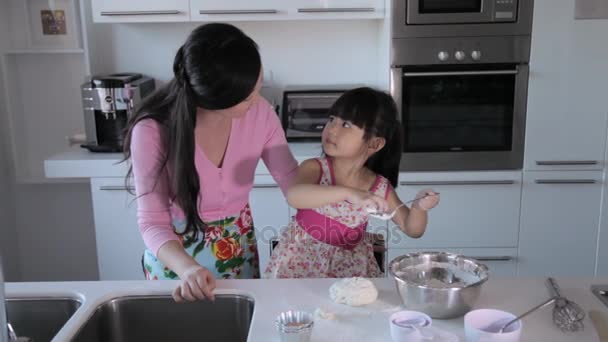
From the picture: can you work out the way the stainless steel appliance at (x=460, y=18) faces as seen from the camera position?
facing the viewer

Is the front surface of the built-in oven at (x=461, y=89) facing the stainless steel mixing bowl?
yes

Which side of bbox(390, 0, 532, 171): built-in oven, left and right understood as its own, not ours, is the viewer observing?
front

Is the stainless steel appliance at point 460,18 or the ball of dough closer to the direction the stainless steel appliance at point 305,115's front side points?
the ball of dough

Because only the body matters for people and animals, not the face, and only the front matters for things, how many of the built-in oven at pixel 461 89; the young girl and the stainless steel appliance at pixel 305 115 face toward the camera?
3

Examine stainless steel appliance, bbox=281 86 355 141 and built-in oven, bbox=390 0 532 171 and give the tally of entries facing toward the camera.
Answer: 2

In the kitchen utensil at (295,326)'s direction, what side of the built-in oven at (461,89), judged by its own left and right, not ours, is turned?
front

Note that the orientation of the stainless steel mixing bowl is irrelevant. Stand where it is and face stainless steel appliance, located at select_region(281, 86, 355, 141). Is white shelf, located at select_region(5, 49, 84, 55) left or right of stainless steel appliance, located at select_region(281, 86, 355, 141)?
left

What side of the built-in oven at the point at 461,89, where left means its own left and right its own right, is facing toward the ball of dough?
front

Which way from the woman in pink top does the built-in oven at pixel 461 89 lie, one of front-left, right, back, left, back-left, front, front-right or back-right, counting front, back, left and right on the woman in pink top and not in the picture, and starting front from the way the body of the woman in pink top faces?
left

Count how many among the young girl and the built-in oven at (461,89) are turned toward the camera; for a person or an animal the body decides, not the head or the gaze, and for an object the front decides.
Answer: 2

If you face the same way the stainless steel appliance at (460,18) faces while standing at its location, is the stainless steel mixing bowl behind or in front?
in front

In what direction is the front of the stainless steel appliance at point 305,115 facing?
toward the camera

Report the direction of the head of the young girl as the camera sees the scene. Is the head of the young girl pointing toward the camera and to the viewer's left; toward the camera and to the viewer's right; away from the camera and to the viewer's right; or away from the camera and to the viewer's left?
toward the camera and to the viewer's left

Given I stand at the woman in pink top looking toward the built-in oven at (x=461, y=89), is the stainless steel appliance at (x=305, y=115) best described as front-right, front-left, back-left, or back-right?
front-left
